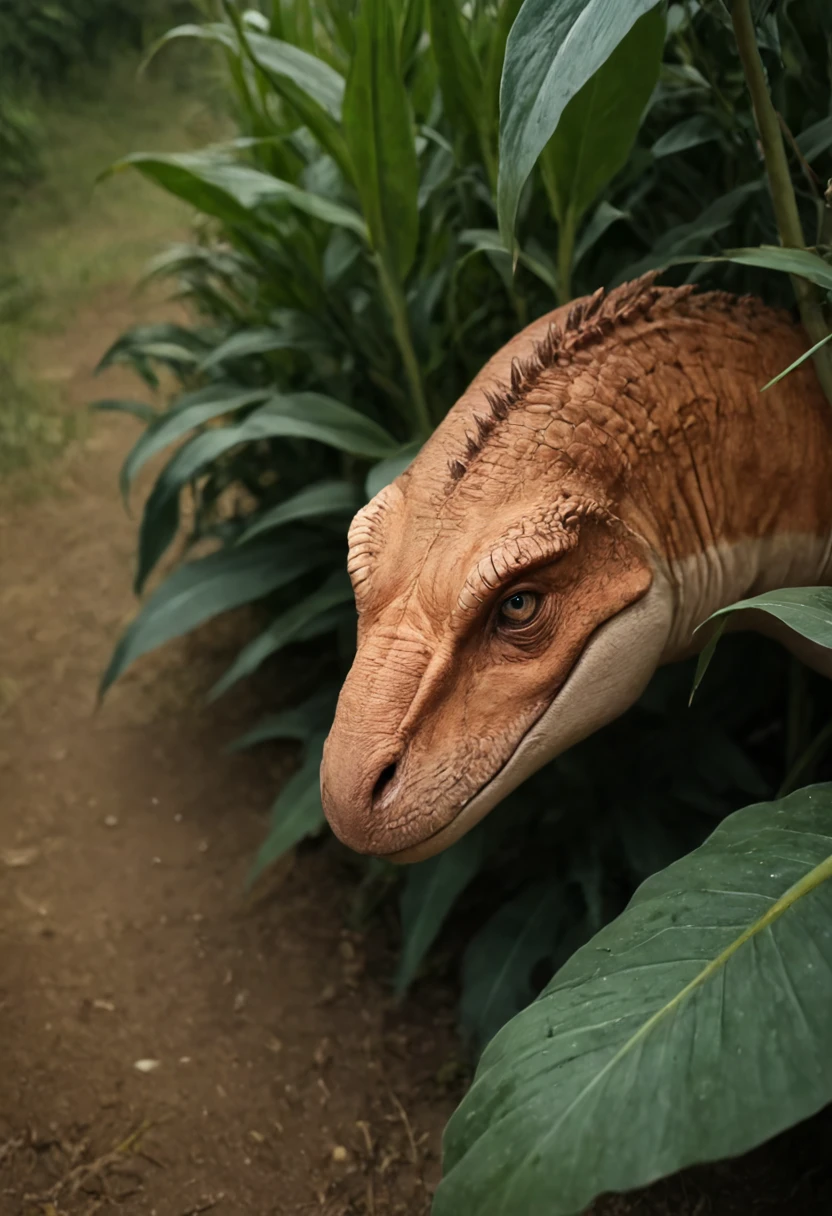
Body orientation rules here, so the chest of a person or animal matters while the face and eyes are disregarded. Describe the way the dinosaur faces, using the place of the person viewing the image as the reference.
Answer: facing the viewer and to the left of the viewer
